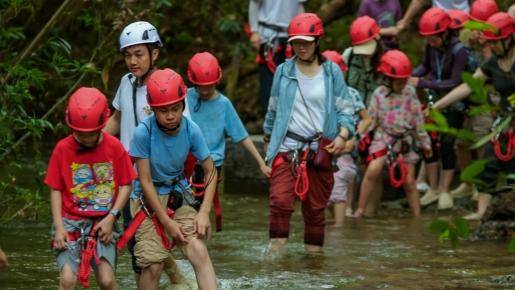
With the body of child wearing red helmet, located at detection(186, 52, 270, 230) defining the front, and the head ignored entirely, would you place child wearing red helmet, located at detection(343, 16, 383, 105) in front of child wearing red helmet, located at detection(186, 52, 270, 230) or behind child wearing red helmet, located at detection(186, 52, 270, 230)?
behind

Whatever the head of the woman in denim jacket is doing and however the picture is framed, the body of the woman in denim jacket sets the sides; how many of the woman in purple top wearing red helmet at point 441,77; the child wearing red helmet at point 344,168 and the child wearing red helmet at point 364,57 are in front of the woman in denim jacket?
0

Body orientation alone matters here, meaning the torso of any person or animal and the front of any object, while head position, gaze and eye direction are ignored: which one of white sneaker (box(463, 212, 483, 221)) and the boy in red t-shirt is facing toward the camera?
the boy in red t-shirt

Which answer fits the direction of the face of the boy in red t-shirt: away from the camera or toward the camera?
toward the camera

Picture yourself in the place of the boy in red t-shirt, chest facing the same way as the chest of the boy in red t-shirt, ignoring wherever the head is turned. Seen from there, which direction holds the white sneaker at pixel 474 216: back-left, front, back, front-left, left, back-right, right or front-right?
back-left

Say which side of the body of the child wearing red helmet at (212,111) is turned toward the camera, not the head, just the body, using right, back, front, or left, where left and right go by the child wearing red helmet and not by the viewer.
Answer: front

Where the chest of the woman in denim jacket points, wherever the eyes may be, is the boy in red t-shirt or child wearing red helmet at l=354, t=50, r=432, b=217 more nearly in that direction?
the boy in red t-shirt

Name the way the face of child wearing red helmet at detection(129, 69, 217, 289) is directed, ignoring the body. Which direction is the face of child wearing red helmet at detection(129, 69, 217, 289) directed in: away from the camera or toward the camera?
toward the camera

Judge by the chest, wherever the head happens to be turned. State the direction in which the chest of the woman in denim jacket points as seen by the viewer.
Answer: toward the camera

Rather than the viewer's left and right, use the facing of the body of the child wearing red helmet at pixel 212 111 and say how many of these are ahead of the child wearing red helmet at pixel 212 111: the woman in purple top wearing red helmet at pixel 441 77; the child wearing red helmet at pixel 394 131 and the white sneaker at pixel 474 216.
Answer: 0

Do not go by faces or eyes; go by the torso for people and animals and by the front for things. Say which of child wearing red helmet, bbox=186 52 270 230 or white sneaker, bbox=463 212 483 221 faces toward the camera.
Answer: the child wearing red helmet
